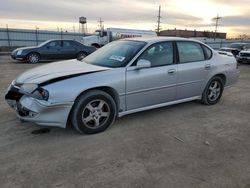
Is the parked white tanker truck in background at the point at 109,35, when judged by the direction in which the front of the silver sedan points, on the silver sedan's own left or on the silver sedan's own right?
on the silver sedan's own right

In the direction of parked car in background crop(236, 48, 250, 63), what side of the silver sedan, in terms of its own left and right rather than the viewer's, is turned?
back

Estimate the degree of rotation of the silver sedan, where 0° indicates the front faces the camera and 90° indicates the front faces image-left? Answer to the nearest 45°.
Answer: approximately 45°

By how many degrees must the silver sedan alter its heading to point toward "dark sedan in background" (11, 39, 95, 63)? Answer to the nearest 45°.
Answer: approximately 135° to its right
